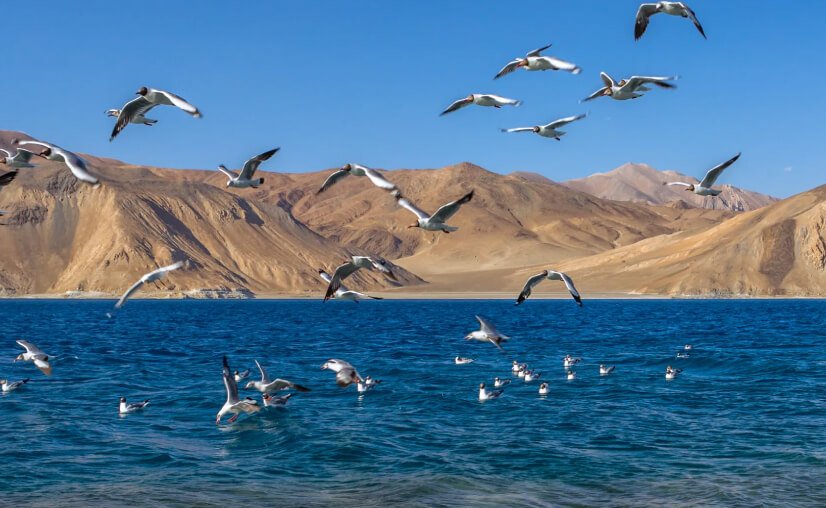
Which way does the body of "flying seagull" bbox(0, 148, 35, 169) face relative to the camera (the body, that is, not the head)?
to the viewer's left

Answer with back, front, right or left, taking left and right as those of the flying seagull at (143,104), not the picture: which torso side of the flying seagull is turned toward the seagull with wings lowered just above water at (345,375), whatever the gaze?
back

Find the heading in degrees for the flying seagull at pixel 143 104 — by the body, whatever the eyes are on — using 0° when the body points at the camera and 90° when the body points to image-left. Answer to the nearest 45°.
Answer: approximately 45°

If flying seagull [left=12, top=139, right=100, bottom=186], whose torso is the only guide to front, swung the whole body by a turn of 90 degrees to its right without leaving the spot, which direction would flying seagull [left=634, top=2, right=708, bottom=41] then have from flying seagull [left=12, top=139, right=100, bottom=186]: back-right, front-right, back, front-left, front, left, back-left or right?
back-right

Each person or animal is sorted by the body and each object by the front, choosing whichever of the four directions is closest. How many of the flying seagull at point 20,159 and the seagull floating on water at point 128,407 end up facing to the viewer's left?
2

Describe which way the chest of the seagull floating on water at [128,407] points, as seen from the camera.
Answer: to the viewer's left
